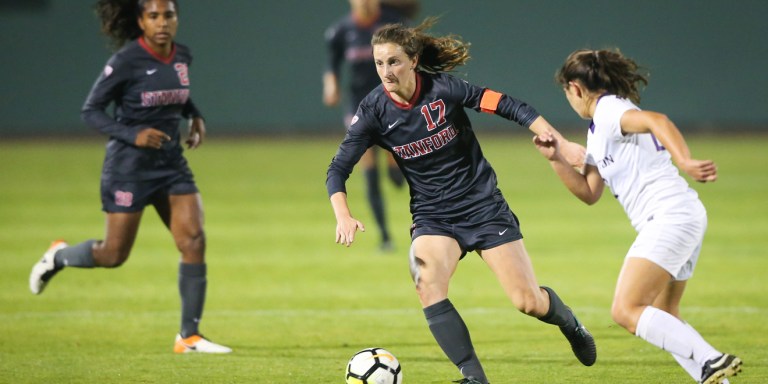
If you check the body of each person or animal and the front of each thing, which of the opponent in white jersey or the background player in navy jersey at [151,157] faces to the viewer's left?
the opponent in white jersey

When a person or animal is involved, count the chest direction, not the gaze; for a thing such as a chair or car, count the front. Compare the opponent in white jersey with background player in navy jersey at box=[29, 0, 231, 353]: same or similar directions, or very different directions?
very different directions

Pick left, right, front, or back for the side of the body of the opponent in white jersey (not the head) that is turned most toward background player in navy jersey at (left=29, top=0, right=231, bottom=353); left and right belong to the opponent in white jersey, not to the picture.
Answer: front

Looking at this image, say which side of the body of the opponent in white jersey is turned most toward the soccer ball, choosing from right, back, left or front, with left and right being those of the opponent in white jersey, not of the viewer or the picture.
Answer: front

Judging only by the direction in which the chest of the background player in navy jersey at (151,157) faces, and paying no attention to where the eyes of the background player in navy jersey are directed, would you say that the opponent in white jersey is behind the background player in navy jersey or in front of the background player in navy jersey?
in front

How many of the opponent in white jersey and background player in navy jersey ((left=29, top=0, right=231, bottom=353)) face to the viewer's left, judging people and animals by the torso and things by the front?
1

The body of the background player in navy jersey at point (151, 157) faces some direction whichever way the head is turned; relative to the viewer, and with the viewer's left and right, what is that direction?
facing the viewer and to the right of the viewer

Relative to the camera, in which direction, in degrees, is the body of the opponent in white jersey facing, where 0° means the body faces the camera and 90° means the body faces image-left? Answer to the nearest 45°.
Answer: approximately 90°

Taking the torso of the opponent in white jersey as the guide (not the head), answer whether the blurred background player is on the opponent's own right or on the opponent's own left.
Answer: on the opponent's own right

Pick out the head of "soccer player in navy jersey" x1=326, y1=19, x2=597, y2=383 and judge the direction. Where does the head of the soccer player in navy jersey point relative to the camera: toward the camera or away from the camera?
toward the camera
